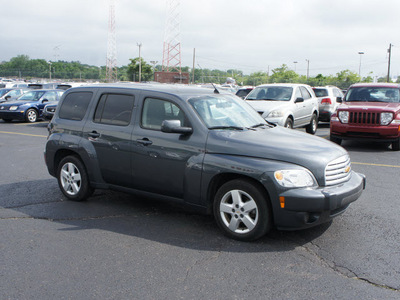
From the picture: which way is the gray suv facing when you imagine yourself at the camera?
facing the viewer and to the right of the viewer

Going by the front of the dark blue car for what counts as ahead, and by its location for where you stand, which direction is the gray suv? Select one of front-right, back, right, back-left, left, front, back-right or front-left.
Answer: front-left

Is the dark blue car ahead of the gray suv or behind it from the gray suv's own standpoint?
behind

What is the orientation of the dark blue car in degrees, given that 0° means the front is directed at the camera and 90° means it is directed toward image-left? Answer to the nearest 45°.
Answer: approximately 45°

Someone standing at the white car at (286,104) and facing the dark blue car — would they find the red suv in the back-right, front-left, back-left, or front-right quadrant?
back-left

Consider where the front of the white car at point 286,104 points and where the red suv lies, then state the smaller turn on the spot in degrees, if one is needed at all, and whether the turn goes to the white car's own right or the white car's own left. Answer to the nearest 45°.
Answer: approximately 90° to the white car's own left

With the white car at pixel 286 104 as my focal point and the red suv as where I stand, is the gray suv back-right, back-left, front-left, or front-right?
back-left

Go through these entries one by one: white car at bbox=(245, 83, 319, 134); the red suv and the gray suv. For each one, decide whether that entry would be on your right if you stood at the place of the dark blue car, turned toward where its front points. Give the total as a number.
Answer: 0

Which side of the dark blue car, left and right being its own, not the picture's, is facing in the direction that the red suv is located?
left

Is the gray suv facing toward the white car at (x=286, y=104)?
no

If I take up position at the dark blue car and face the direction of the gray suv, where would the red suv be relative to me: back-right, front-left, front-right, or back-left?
front-left

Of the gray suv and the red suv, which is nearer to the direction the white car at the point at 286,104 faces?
the gray suv

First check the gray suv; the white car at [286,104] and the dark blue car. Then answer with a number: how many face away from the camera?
0

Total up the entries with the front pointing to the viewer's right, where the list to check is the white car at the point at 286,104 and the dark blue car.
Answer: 0

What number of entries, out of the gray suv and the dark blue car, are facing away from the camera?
0

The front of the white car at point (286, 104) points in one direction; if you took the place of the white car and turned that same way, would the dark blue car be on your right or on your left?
on your right

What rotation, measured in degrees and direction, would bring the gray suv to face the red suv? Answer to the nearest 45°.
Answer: approximately 90° to its left

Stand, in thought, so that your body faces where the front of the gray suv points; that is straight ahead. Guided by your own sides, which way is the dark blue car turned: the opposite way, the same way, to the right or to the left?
to the right

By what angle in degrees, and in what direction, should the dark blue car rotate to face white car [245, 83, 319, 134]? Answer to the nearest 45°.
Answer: approximately 90° to its left
